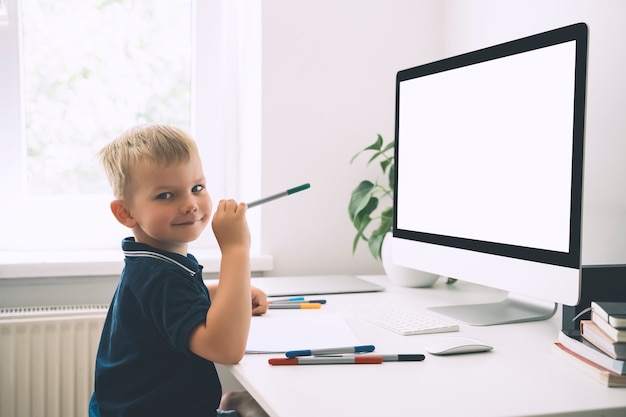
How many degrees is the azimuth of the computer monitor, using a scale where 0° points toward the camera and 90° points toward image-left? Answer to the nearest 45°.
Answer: approximately 45°

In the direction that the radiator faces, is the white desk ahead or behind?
ahead

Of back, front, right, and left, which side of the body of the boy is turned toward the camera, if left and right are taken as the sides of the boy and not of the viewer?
right

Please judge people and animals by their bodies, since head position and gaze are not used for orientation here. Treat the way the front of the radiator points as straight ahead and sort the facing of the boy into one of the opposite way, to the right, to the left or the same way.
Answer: to the left

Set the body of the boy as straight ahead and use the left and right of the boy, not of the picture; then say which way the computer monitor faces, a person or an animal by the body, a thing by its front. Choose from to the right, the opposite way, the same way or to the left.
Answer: the opposite way

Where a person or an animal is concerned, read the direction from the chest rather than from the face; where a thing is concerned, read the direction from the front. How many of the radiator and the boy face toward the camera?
1

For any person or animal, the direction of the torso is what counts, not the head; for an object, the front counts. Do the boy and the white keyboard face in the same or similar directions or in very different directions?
very different directions

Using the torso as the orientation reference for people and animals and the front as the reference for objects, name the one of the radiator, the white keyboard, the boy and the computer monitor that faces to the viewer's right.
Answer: the boy

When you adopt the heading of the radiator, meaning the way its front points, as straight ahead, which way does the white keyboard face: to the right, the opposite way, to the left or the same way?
to the right

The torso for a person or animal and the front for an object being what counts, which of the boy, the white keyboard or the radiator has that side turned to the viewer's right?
the boy
